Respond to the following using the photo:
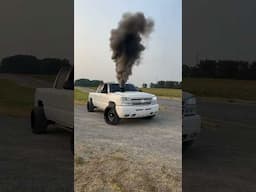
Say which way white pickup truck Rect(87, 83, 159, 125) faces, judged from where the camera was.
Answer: facing the viewer and to the right of the viewer
